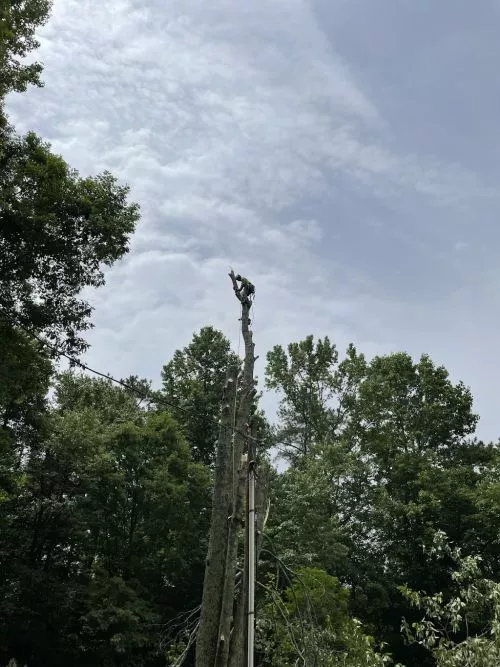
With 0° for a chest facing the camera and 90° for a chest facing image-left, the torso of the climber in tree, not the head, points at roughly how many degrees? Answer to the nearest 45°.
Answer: approximately 90°

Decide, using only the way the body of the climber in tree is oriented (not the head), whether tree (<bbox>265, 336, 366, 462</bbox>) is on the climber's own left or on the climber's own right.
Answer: on the climber's own right
